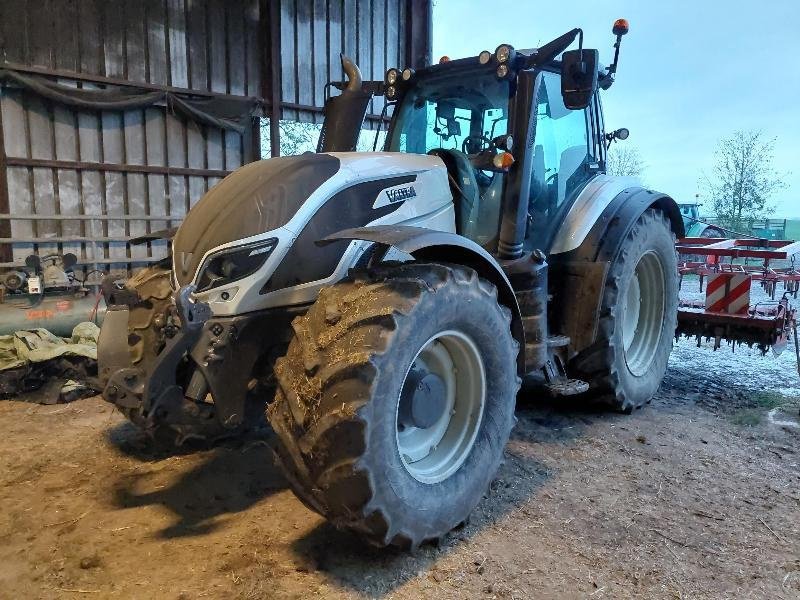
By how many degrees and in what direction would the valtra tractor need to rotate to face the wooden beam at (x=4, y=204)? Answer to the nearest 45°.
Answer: approximately 90° to its right

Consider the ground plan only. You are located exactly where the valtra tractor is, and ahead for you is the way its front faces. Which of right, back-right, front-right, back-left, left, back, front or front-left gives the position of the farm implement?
back

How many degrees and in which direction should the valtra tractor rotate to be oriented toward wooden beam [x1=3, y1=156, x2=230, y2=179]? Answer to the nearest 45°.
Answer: approximately 90° to its right

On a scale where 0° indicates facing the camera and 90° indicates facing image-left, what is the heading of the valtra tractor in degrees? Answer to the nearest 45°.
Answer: approximately 45°

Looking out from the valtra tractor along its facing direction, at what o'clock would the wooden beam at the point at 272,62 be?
The wooden beam is roughly at 4 o'clock from the valtra tractor.
